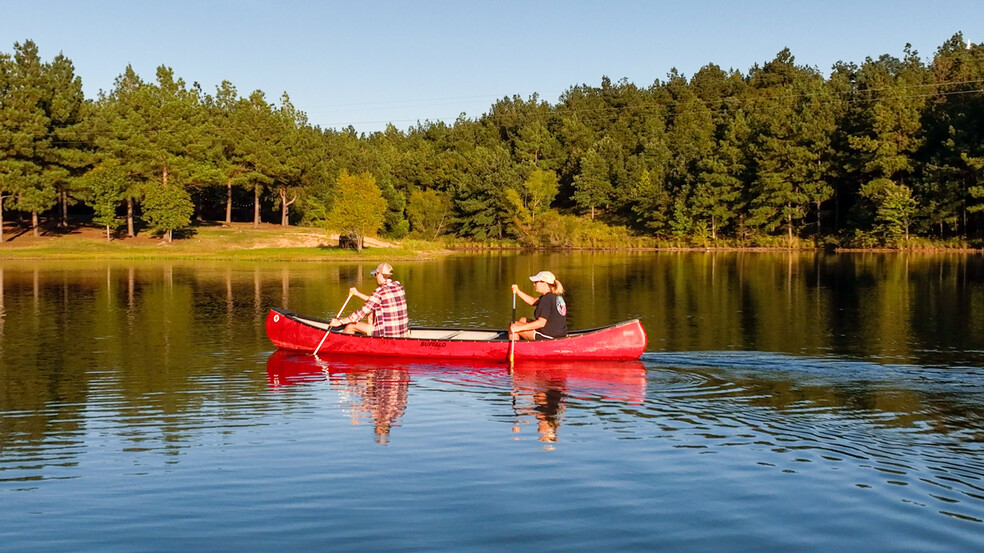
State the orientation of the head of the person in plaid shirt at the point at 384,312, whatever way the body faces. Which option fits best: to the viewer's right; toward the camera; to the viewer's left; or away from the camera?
to the viewer's left

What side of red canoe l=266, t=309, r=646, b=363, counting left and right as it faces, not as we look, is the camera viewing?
left

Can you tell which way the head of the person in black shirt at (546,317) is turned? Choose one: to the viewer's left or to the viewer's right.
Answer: to the viewer's left
